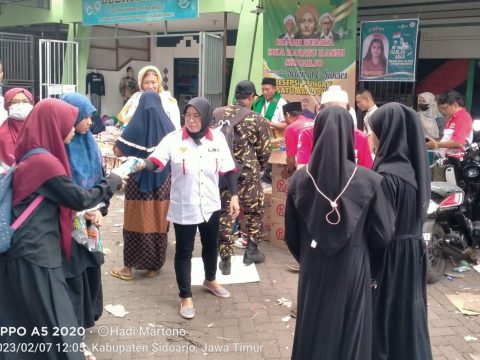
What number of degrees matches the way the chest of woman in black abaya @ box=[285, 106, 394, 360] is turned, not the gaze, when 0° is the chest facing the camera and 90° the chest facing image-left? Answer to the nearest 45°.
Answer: approximately 180°

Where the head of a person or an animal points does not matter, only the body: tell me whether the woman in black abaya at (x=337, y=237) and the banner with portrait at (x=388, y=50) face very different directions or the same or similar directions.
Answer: very different directions

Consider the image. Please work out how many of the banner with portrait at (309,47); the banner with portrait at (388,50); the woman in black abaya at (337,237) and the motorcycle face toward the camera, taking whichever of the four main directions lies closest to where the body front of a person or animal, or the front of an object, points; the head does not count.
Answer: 2

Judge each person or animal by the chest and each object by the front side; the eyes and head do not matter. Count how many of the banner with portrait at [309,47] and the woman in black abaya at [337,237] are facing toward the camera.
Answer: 1

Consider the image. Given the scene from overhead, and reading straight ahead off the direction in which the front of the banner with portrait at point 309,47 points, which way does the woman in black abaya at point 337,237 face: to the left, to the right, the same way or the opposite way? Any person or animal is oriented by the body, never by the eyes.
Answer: the opposite way

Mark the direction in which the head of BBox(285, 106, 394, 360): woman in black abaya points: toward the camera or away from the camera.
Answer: away from the camera

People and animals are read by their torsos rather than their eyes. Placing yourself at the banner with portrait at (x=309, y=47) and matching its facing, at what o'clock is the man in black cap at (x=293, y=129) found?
The man in black cap is roughly at 12 o'clock from the banner with portrait.
